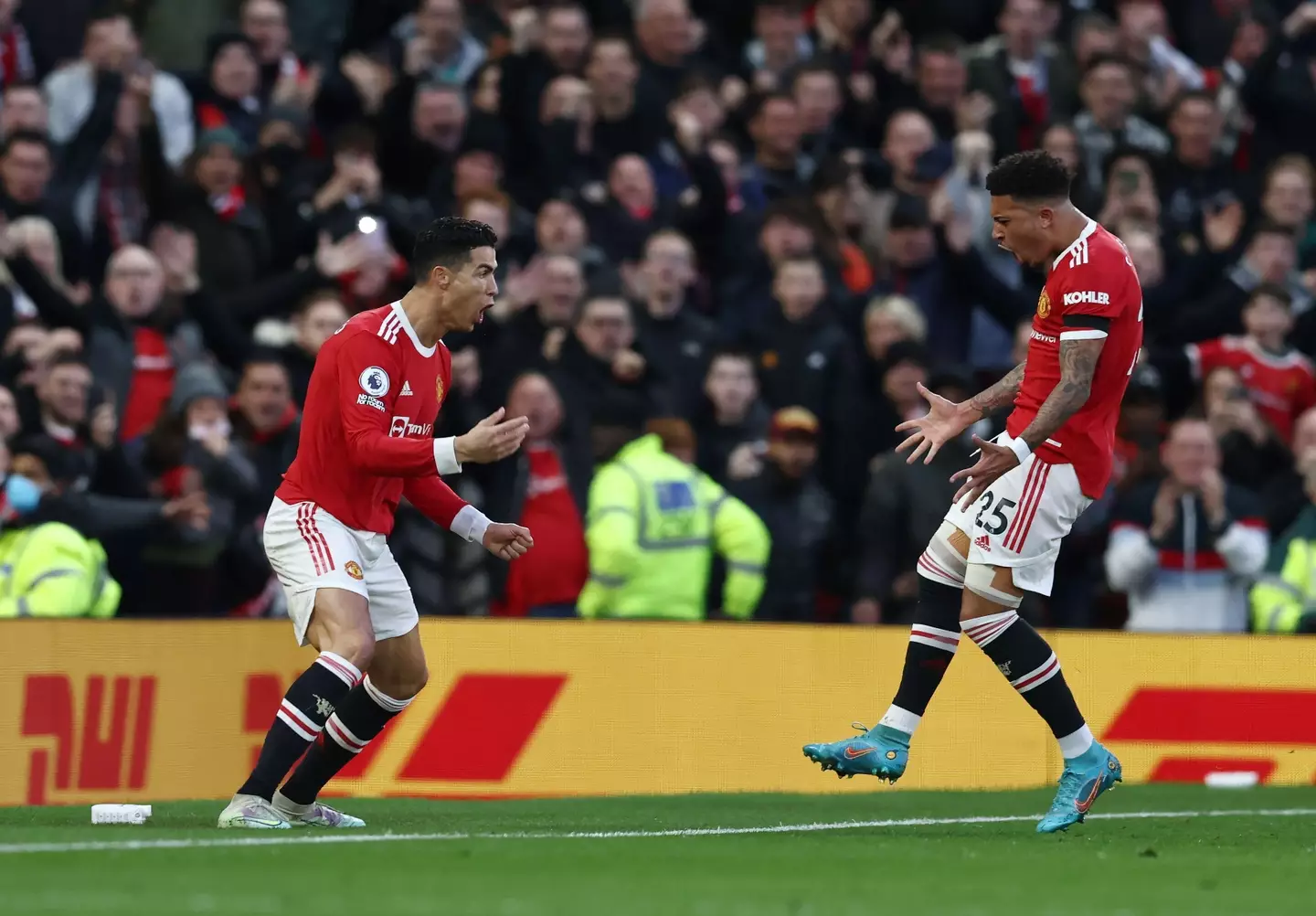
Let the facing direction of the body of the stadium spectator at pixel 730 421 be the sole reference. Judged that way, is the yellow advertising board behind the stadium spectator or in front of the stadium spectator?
in front

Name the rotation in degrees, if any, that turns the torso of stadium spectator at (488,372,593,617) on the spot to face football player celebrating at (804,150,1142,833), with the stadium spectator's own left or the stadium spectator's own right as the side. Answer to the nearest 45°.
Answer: approximately 45° to the stadium spectator's own left

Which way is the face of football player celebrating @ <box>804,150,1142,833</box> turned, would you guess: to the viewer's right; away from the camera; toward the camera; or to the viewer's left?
to the viewer's left

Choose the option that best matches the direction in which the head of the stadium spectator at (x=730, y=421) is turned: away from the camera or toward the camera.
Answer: toward the camera

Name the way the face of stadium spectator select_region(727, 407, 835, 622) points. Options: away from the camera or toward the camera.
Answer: toward the camera

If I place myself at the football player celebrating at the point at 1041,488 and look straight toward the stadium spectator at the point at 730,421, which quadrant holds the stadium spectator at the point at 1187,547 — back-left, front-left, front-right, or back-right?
front-right

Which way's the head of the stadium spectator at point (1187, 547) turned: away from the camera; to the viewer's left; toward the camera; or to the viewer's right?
toward the camera

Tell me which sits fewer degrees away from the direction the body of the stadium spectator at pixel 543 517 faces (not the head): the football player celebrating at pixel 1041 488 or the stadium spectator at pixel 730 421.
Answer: the football player celebrating

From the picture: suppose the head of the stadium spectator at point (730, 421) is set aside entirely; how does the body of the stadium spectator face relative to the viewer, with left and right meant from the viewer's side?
facing the viewer

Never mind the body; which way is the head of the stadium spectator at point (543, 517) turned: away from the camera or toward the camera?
toward the camera

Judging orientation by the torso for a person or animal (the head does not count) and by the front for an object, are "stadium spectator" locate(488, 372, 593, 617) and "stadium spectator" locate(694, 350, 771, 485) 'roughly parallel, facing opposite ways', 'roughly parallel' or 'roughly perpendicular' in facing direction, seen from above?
roughly parallel

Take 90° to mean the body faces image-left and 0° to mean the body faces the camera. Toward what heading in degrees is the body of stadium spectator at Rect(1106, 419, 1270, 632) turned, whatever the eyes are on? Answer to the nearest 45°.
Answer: approximately 0°

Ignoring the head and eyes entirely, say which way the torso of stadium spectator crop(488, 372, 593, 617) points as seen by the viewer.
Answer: toward the camera

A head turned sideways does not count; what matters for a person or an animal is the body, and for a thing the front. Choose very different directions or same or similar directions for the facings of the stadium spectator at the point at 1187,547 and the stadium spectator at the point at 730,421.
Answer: same or similar directions
